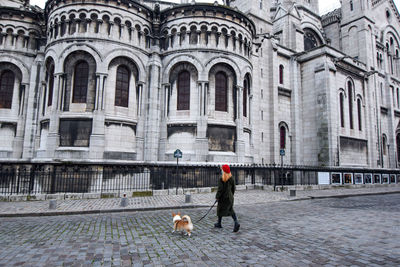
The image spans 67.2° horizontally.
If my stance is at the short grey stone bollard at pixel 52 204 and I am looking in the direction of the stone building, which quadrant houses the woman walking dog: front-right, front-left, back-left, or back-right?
back-right

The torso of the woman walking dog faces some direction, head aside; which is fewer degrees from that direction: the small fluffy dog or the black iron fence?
the black iron fence

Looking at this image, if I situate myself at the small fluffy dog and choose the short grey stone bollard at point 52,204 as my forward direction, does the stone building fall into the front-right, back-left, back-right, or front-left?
front-right

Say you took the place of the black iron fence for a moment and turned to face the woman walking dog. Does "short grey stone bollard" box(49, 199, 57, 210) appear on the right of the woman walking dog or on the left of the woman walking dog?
right

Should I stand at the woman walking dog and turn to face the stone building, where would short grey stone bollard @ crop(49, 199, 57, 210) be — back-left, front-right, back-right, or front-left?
front-left

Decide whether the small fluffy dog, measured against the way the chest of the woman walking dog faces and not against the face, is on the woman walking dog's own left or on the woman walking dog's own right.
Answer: on the woman walking dog's own left

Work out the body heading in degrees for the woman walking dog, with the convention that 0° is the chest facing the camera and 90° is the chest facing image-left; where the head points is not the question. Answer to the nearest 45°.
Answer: approximately 135°

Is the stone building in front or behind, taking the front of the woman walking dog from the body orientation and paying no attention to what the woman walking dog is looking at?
in front
